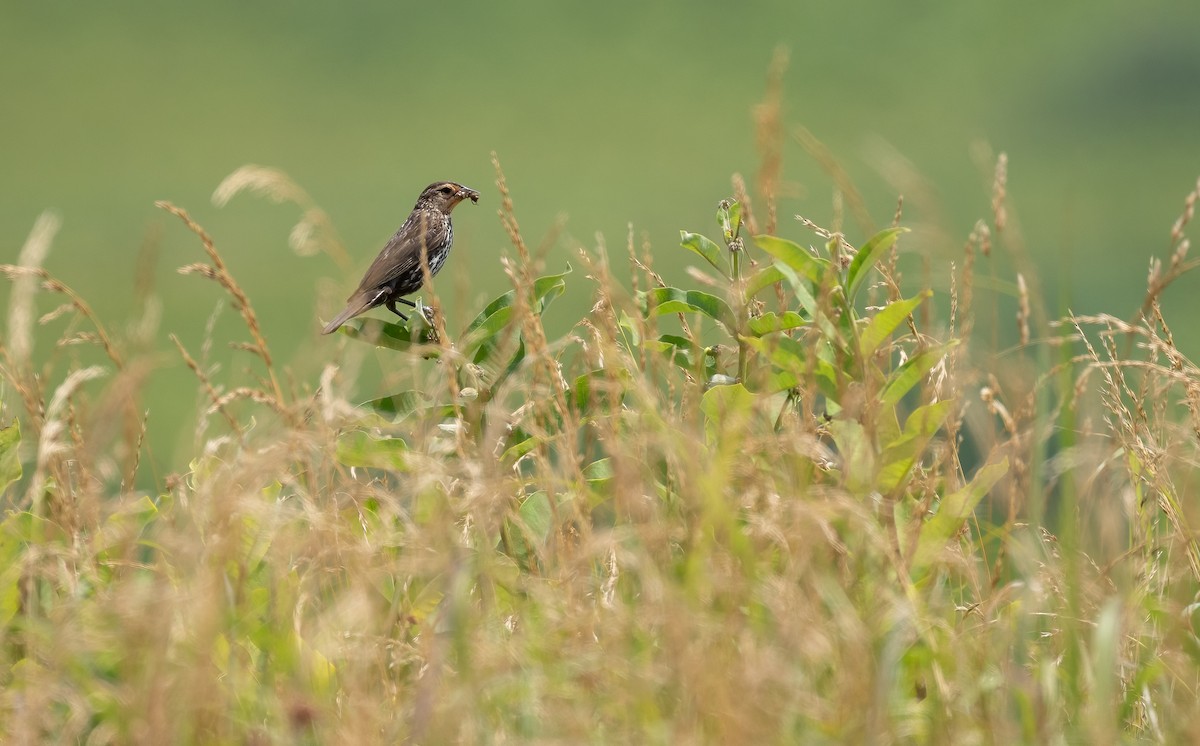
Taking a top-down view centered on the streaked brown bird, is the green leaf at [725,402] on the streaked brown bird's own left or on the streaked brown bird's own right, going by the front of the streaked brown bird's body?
on the streaked brown bird's own right

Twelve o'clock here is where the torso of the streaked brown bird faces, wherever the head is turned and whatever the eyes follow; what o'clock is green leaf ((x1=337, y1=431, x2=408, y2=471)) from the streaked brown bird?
The green leaf is roughly at 3 o'clock from the streaked brown bird.

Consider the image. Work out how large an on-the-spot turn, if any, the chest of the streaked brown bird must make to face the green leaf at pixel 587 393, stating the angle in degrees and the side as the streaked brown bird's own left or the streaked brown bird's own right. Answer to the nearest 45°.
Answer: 0° — it already faces it

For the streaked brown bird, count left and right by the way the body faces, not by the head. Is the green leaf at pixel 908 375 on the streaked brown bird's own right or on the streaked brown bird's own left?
on the streaked brown bird's own right

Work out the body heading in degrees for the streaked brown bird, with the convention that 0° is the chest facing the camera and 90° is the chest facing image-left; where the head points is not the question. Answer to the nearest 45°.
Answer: approximately 270°

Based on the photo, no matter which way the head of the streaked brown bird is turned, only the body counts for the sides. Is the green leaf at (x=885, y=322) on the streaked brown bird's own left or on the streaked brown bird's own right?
on the streaked brown bird's own right

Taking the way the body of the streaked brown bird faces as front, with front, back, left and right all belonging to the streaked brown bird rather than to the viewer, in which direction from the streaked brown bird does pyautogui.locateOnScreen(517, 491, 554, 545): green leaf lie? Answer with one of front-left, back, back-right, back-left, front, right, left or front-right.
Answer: right
